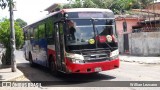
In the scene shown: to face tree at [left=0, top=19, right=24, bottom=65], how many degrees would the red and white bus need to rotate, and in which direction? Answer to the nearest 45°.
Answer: approximately 180°

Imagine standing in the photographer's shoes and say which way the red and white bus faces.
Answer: facing the viewer and to the right of the viewer
